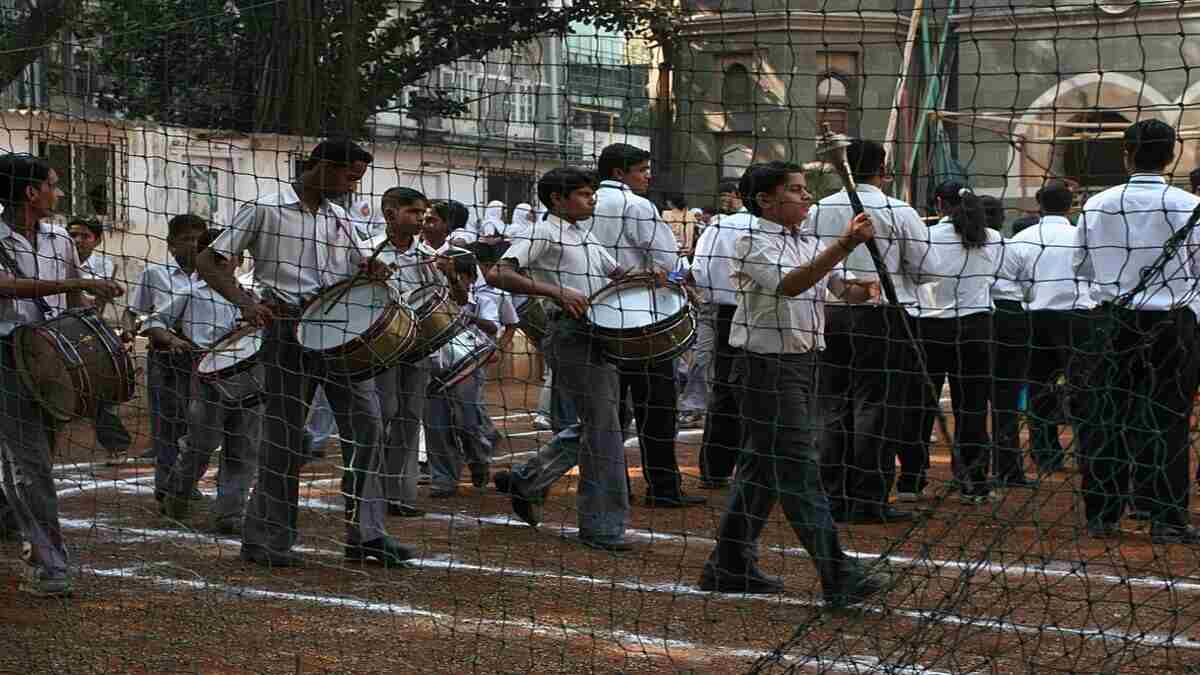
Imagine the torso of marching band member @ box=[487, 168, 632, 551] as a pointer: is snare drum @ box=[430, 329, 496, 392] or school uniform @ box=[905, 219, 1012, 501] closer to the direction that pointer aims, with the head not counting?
the school uniform

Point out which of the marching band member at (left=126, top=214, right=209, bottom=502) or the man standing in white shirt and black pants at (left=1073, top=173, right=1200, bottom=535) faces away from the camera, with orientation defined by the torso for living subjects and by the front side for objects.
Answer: the man standing in white shirt and black pants at (left=1073, top=173, right=1200, bottom=535)

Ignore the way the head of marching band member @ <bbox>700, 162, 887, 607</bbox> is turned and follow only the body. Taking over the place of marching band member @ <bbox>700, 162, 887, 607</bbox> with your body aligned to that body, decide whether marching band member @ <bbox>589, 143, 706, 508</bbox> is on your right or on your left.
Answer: on your left

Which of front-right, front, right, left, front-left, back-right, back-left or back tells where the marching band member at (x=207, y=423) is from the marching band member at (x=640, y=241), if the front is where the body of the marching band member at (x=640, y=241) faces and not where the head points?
back

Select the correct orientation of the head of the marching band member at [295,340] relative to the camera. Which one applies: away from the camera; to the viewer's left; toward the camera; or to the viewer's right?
to the viewer's right

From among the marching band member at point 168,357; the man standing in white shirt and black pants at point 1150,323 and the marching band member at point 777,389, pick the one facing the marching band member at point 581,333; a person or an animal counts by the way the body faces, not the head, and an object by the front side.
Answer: the marching band member at point 168,357

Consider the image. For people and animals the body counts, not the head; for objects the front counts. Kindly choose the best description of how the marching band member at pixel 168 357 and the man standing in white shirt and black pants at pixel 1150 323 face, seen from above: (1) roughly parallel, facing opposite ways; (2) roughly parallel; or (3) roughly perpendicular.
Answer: roughly perpendicular

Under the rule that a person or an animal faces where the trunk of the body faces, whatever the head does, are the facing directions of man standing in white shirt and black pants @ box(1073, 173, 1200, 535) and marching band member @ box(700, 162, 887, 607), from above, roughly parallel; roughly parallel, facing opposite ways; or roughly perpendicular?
roughly perpendicular

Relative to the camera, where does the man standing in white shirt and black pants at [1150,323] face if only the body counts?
away from the camera

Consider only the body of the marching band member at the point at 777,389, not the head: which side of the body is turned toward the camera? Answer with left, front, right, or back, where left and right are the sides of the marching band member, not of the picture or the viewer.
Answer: right

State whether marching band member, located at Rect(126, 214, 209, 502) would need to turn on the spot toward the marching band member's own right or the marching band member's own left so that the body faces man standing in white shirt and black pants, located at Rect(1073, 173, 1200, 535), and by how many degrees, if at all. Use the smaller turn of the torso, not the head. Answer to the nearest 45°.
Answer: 0° — they already face them

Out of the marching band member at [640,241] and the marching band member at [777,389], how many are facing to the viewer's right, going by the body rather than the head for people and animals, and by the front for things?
2

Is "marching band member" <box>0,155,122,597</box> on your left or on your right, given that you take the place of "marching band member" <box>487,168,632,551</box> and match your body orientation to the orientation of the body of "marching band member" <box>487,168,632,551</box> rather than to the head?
on your right
